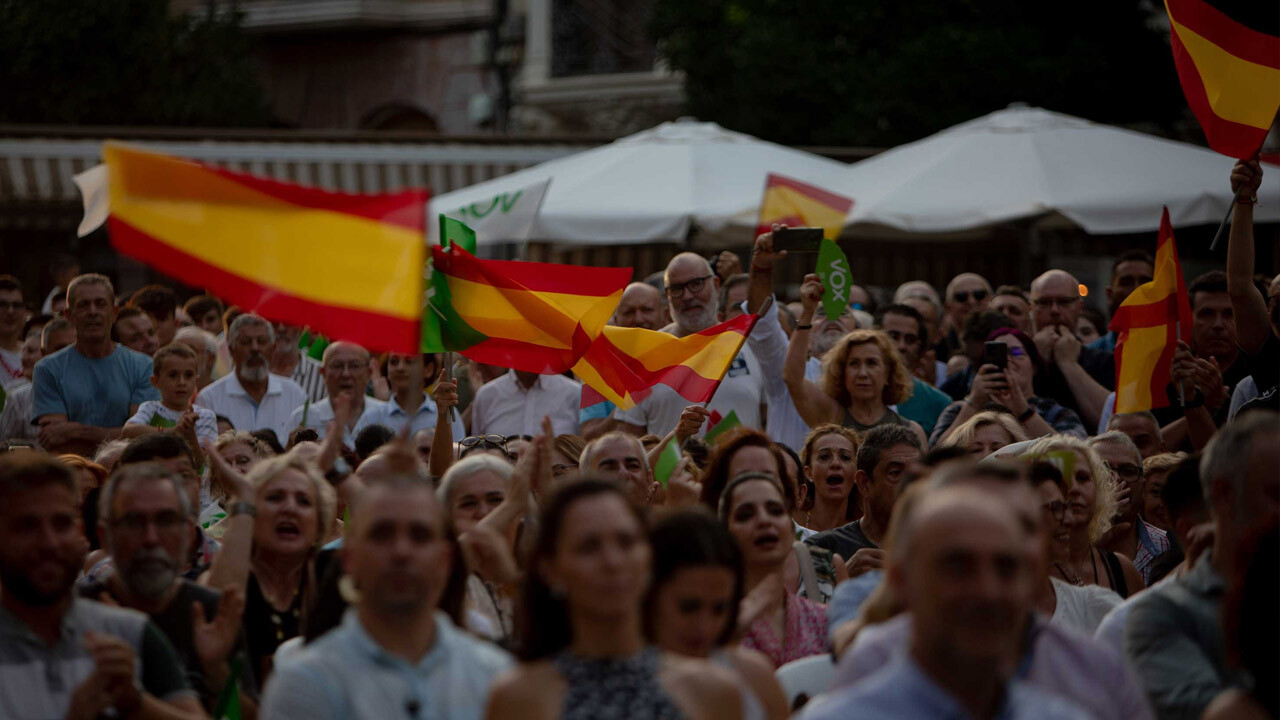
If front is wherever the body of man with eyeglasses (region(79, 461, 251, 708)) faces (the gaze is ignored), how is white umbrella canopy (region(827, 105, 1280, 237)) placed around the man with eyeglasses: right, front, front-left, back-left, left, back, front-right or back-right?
back-left

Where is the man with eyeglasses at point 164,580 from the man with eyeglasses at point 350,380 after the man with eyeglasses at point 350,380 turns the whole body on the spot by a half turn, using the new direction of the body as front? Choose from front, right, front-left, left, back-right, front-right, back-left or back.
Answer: back

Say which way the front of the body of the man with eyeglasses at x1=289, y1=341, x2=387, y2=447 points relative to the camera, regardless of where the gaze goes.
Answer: toward the camera

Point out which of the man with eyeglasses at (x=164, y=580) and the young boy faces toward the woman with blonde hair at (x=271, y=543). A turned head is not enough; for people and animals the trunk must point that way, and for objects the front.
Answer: the young boy

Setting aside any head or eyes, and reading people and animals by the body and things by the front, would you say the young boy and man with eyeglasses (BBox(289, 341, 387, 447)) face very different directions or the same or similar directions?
same or similar directions

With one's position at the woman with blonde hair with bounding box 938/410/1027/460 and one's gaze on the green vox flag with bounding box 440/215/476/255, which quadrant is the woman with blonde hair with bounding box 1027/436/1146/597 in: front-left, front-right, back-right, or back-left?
back-left

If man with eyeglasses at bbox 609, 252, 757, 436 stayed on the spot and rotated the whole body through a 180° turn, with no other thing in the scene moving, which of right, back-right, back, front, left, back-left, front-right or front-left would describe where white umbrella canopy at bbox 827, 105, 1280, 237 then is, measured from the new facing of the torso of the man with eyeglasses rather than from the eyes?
front-right

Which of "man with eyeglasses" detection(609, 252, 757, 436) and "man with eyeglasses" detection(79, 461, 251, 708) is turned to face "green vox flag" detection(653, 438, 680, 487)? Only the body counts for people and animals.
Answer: "man with eyeglasses" detection(609, 252, 757, 436)

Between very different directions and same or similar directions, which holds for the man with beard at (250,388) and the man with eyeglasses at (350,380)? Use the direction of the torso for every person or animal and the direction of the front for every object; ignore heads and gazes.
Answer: same or similar directions

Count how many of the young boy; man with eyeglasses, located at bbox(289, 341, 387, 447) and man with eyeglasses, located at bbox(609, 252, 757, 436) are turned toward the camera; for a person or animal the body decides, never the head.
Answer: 3

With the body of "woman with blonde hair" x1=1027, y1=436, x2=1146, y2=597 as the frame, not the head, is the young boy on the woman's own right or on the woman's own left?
on the woman's own right

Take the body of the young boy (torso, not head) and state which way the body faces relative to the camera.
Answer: toward the camera

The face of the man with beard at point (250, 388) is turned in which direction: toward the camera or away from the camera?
toward the camera

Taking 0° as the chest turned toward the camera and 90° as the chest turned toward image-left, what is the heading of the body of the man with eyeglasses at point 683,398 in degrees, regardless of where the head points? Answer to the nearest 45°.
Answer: approximately 0°

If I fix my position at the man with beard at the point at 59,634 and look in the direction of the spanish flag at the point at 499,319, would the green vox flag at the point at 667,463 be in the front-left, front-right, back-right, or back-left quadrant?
front-right
